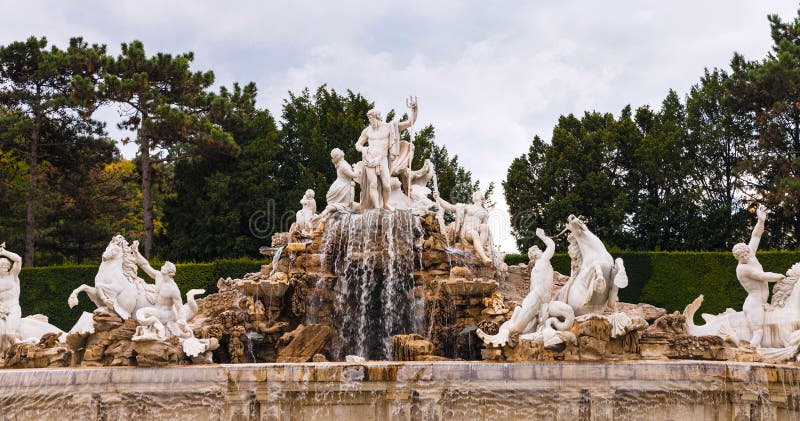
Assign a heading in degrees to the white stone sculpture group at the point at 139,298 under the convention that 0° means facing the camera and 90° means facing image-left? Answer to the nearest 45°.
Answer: approximately 45°

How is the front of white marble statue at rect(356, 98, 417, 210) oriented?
toward the camera

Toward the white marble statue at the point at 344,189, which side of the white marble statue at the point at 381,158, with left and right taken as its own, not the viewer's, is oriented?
right

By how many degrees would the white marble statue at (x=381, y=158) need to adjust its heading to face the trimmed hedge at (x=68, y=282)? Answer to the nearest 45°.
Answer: approximately 135° to its right

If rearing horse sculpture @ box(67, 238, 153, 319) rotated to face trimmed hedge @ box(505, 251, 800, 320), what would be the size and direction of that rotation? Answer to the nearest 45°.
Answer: approximately 135° to its left

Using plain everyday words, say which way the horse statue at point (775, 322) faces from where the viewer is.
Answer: facing to the right of the viewer

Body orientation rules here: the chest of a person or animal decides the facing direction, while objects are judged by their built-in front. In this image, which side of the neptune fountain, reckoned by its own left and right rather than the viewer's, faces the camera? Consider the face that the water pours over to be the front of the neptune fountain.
front

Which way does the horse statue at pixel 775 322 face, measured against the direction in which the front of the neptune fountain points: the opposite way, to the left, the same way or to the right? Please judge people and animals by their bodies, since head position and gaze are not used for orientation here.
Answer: to the left

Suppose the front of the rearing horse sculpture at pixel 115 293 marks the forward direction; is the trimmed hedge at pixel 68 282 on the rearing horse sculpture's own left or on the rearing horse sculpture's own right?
on the rearing horse sculpture's own right

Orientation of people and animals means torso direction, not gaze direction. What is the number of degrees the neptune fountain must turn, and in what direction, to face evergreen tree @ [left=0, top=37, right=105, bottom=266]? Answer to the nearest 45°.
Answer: approximately 135° to its right

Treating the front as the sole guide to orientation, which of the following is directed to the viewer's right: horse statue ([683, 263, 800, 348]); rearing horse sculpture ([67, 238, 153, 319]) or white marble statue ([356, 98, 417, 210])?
the horse statue

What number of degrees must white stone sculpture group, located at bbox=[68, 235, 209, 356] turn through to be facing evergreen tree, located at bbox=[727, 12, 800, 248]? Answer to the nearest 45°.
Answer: approximately 180°

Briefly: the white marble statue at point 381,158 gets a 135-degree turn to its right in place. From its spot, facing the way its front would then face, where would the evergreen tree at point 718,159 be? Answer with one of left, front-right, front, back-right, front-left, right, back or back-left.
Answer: right

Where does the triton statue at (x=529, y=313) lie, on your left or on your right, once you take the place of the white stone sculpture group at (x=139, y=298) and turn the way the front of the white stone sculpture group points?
on your left
